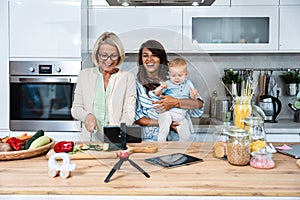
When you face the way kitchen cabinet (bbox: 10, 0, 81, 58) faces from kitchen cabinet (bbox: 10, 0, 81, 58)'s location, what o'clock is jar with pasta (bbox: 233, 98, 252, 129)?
The jar with pasta is roughly at 11 o'clock from the kitchen cabinet.

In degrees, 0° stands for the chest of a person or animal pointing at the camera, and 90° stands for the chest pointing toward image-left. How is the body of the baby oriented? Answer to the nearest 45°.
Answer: approximately 0°

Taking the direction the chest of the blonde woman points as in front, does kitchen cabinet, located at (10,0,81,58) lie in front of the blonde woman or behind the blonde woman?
behind

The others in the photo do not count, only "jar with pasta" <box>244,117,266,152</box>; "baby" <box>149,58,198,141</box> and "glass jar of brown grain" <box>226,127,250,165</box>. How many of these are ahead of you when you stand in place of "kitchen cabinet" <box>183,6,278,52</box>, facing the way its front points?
3

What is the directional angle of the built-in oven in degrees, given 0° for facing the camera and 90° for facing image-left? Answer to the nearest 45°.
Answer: approximately 0°
